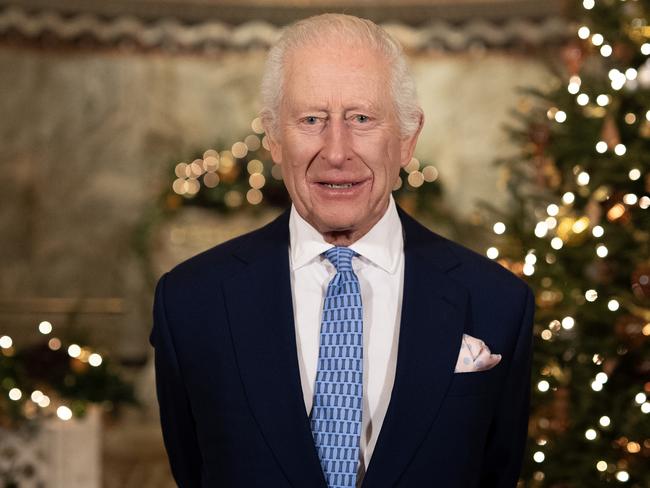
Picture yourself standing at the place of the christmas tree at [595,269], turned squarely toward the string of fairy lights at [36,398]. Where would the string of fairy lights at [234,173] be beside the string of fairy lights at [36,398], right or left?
right

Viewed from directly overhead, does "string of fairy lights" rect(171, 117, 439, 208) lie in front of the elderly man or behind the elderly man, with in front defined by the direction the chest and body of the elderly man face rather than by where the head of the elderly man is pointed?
behind

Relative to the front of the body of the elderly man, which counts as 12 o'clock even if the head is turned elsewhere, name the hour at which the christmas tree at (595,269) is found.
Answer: The christmas tree is roughly at 7 o'clock from the elderly man.

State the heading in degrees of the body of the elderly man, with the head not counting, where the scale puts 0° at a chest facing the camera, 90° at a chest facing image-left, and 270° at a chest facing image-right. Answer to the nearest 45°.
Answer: approximately 0°

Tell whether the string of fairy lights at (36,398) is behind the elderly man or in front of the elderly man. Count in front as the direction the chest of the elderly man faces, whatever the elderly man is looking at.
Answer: behind

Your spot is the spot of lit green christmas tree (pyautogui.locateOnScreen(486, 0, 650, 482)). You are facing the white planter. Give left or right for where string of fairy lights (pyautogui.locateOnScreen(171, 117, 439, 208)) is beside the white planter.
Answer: right

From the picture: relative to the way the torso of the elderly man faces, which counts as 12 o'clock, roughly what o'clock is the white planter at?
The white planter is roughly at 5 o'clock from the elderly man.

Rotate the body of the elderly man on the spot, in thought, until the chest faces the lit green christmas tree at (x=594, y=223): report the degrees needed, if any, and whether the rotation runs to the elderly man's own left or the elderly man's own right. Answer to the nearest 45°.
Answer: approximately 135° to the elderly man's own left
